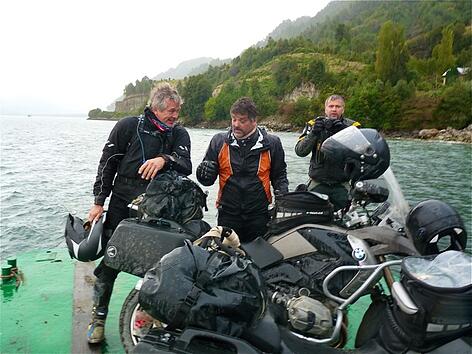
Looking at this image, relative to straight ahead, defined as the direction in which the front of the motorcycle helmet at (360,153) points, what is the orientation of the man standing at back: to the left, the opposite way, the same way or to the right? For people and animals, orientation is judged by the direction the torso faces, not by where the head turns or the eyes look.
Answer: to the left

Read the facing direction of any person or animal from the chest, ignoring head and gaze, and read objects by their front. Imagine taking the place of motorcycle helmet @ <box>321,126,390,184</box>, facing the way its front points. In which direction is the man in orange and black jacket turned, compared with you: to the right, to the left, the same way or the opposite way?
to the left

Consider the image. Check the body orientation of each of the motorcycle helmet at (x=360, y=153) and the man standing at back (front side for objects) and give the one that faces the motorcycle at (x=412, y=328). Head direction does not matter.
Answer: the man standing at back

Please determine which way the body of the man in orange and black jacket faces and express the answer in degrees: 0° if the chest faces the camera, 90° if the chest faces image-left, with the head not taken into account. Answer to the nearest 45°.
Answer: approximately 0°

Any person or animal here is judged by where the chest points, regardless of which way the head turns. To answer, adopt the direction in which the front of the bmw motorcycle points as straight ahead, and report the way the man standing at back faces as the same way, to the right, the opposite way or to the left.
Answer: to the right

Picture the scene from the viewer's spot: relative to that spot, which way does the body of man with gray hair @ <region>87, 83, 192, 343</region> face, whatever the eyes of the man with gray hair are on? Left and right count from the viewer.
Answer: facing the viewer and to the right of the viewer

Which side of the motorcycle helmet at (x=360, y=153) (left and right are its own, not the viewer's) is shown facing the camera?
left
